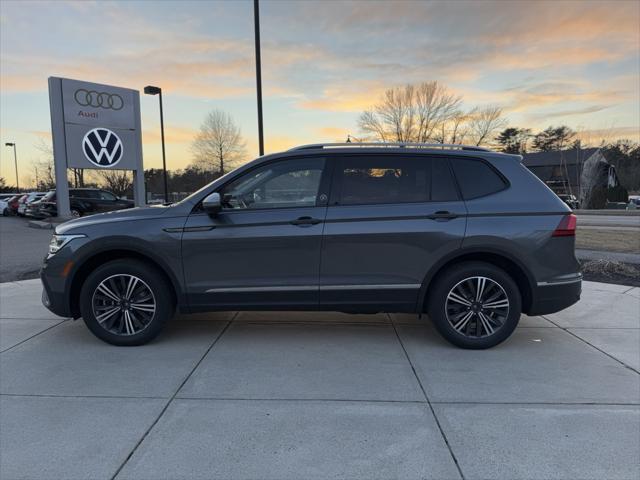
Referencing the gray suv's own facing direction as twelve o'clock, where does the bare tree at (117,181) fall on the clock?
The bare tree is roughly at 2 o'clock from the gray suv.

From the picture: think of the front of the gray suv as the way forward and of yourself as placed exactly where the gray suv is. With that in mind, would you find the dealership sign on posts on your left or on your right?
on your right

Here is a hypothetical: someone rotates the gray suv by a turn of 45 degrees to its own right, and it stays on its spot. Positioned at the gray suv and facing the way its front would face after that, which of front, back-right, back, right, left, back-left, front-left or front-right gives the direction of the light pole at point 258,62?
front-right

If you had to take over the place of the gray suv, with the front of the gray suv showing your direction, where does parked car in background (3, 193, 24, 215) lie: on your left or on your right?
on your right

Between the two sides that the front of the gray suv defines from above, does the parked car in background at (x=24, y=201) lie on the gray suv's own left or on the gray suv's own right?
on the gray suv's own right

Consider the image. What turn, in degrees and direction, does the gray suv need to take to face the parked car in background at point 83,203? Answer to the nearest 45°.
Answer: approximately 45° to its right

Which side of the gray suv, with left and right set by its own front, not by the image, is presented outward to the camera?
left
